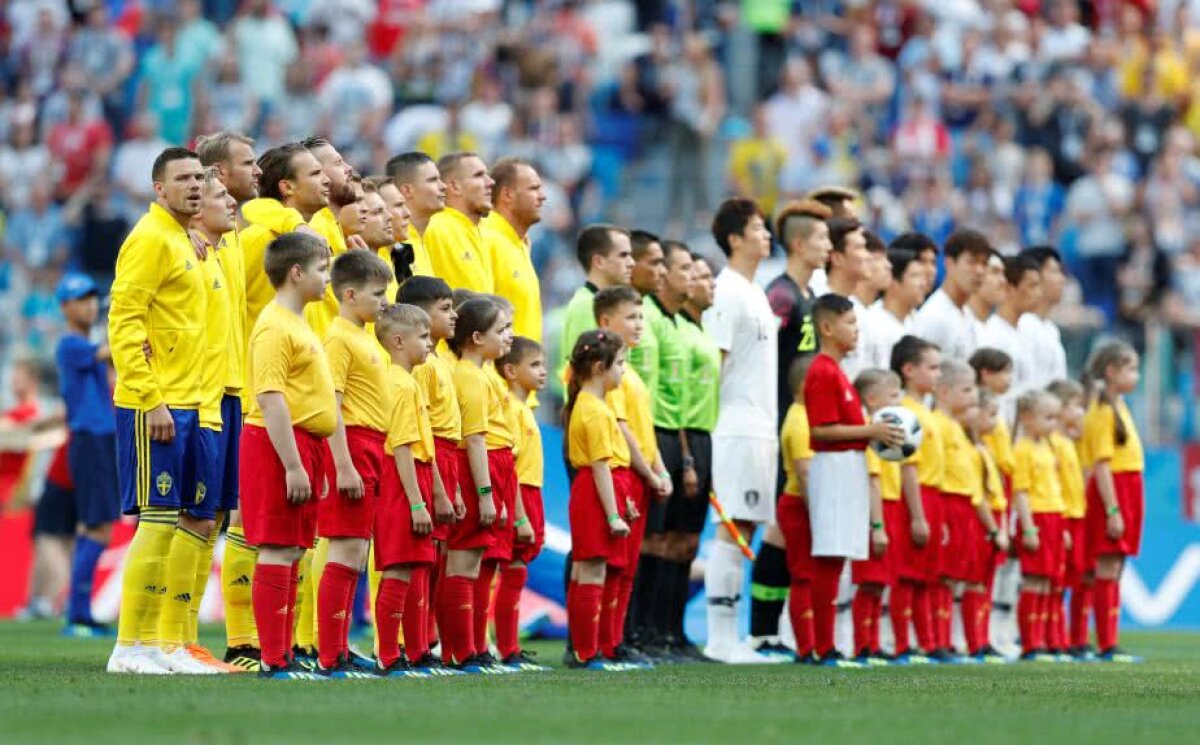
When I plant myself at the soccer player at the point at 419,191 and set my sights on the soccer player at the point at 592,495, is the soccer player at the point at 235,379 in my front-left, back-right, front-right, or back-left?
back-right

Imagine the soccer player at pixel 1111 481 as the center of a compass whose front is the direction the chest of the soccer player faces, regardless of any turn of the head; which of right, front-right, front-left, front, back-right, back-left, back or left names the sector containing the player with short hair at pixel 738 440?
back-right

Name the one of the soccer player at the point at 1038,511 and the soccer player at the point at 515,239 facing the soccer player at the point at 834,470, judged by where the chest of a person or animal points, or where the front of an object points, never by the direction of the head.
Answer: the soccer player at the point at 515,239

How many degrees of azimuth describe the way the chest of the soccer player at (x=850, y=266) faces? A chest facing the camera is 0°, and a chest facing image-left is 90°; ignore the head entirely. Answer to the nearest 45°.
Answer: approximately 270°

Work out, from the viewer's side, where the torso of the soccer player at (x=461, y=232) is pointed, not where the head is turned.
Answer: to the viewer's right

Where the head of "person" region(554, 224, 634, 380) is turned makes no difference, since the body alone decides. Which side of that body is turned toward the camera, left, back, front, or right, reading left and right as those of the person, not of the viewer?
right

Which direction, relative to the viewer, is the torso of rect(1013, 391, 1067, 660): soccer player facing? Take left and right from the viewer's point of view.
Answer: facing to the right of the viewer
